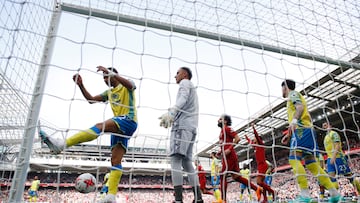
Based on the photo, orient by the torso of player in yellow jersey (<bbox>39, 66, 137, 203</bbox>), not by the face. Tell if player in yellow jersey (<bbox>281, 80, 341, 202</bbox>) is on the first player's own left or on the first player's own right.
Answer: on the first player's own left
